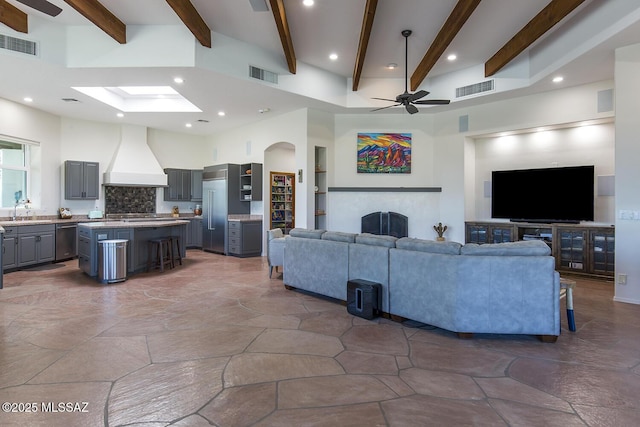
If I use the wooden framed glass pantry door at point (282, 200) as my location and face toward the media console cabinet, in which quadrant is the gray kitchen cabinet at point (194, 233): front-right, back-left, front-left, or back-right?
back-right

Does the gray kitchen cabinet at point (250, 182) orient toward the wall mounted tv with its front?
no

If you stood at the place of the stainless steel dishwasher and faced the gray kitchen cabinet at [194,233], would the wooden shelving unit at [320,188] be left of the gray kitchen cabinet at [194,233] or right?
right

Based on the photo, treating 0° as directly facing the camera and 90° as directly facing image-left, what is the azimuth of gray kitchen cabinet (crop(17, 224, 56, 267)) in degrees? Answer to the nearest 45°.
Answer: approximately 315°

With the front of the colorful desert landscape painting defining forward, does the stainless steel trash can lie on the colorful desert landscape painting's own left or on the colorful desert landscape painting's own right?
on the colorful desert landscape painting's own right

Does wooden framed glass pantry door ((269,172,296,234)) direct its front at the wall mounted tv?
no

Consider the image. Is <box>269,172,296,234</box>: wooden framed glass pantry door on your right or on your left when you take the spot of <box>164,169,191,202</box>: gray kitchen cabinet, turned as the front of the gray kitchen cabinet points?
on your left

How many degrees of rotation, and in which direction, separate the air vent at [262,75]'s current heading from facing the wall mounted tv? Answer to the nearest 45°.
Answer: approximately 45° to its left

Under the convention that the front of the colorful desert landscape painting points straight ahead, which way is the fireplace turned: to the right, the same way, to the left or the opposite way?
the same way

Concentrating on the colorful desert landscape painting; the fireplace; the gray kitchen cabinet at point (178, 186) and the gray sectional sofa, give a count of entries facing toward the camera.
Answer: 3

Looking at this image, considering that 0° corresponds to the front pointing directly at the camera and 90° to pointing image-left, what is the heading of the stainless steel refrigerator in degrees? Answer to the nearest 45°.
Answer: approximately 45°

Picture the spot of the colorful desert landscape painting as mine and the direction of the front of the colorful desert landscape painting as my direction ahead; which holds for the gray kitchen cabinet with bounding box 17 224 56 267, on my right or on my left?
on my right

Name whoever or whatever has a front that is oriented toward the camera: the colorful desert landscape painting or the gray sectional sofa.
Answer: the colorful desert landscape painting

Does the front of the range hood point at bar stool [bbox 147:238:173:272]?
yes

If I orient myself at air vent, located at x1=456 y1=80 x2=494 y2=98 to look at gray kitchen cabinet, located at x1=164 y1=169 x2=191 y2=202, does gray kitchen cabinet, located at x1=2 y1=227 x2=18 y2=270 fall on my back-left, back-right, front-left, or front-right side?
front-left

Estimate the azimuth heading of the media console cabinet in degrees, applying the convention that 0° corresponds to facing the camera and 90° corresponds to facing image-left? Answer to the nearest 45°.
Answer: approximately 45°

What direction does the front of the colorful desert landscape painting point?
toward the camera
